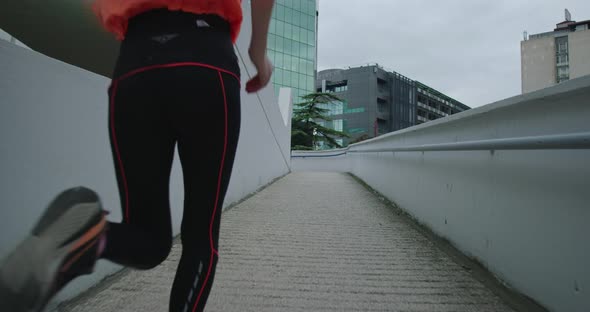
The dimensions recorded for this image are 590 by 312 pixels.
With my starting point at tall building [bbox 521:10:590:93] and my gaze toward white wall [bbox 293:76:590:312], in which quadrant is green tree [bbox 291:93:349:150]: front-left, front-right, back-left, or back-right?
front-right

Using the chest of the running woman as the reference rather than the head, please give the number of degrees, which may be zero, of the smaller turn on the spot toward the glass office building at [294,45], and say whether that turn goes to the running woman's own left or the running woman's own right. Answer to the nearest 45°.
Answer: approximately 45° to the running woman's own right

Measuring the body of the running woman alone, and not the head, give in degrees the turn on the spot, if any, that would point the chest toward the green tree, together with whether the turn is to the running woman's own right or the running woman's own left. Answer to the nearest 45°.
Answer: approximately 45° to the running woman's own right

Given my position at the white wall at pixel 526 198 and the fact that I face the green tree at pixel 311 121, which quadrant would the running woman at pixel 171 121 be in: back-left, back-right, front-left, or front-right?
back-left

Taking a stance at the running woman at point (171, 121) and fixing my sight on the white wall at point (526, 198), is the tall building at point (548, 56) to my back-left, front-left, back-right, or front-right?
front-left

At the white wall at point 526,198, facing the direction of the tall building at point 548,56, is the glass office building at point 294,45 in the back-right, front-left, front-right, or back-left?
front-left

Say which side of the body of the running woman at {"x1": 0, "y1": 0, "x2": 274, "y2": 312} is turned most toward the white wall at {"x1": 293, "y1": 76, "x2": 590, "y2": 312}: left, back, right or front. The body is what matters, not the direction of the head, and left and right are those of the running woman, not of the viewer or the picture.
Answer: right

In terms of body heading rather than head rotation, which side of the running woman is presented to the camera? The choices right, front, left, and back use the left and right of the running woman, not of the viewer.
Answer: back

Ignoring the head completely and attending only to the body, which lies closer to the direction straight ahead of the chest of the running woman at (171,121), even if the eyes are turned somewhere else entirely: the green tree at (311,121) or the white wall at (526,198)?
the green tree

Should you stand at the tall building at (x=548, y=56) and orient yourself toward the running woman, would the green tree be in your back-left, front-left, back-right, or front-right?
front-right

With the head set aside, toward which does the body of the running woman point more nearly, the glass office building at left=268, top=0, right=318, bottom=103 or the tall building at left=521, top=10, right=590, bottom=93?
the glass office building
